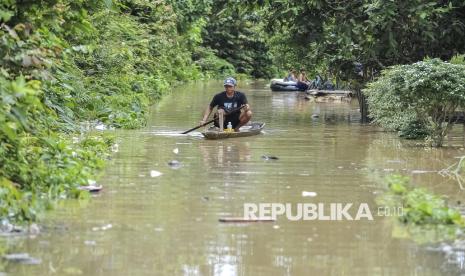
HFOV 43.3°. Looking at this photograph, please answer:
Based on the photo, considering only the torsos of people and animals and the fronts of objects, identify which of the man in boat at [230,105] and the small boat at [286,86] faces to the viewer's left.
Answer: the small boat

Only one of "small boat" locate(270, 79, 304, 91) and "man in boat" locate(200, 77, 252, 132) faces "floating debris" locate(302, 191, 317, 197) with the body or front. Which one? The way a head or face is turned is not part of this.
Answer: the man in boat

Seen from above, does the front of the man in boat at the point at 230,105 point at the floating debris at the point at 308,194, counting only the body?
yes

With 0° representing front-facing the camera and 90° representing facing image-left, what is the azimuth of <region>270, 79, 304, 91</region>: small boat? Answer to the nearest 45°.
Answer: approximately 90°

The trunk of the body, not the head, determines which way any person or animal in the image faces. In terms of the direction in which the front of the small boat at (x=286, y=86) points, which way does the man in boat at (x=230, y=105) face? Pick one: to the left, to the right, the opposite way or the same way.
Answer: to the left

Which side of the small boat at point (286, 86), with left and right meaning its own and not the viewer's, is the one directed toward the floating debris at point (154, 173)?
left

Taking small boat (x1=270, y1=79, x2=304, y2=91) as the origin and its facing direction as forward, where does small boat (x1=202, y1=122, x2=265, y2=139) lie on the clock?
small boat (x1=202, y1=122, x2=265, y2=139) is roughly at 9 o'clock from small boat (x1=270, y1=79, x2=304, y2=91).

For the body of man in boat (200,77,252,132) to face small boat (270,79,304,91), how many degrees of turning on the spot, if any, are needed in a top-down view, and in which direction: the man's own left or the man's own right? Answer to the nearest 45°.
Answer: approximately 180°

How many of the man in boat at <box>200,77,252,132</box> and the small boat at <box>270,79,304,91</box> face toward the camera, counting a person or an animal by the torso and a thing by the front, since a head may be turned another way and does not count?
1

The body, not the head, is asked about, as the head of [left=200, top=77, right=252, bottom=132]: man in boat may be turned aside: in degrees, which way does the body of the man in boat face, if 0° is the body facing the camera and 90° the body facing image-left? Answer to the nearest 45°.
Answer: approximately 0°

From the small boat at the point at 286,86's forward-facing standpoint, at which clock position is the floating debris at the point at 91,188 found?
The floating debris is roughly at 9 o'clock from the small boat.
